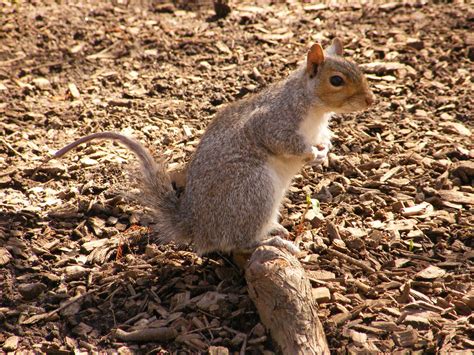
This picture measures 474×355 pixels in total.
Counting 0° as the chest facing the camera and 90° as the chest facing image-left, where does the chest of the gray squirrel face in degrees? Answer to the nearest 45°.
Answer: approximately 270°
